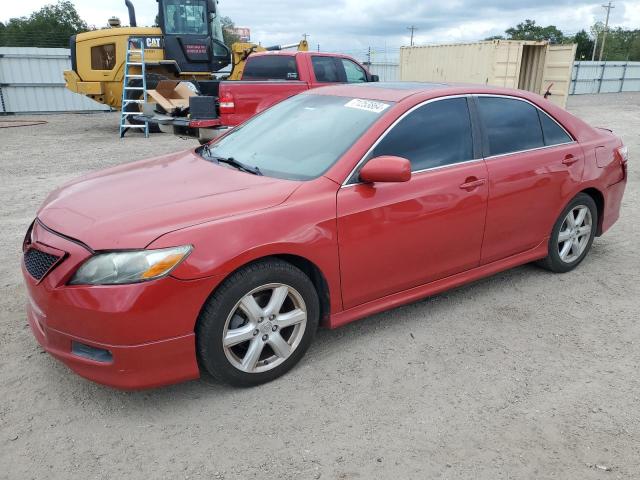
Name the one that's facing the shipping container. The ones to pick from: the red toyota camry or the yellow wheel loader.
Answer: the yellow wheel loader

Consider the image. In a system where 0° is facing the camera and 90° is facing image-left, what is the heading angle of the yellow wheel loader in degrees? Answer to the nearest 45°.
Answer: approximately 270°

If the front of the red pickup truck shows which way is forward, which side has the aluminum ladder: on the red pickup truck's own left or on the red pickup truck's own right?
on the red pickup truck's own left

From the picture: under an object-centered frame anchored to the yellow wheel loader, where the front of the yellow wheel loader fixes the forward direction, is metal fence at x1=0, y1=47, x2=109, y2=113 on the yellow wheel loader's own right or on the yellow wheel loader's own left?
on the yellow wheel loader's own left

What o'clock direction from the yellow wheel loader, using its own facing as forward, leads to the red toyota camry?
The red toyota camry is roughly at 3 o'clock from the yellow wheel loader.

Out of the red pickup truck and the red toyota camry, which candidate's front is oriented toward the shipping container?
the red pickup truck

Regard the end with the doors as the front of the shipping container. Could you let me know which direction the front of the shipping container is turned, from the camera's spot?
facing the viewer and to the right of the viewer

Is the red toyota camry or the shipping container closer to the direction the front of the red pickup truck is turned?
the shipping container

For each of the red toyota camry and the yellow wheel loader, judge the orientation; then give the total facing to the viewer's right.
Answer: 1

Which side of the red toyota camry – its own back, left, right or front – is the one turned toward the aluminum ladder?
right

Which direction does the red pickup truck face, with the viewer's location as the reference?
facing away from the viewer and to the right of the viewer

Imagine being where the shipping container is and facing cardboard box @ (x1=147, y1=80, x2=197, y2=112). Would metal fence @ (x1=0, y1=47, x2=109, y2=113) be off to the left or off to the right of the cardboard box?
right

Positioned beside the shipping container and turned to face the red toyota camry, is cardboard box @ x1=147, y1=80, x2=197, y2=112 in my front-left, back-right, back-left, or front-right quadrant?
front-right

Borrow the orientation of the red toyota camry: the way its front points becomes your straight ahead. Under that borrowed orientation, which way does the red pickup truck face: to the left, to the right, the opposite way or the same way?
the opposite way

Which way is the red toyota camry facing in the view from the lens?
facing the viewer and to the left of the viewer
